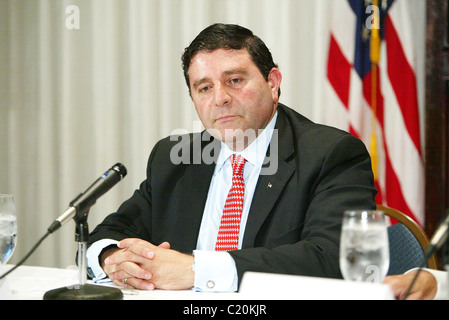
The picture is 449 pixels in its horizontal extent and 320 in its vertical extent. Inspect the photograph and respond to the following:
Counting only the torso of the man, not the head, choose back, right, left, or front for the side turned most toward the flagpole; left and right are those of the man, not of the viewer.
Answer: back

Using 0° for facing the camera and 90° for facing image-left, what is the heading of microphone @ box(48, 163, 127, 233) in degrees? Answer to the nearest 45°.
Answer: approximately 270°

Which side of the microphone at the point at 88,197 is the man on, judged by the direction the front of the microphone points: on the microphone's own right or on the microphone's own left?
on the microphone's own left

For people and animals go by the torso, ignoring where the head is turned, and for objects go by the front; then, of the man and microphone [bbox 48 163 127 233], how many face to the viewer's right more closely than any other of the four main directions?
1

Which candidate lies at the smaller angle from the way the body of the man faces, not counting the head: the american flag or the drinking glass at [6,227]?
the drinking glass

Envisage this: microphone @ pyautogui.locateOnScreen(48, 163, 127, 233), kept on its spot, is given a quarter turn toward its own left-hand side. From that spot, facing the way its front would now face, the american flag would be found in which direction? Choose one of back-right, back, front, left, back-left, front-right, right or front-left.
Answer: front-right

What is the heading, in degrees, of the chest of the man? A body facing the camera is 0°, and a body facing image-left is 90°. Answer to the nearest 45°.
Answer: approximately 45°

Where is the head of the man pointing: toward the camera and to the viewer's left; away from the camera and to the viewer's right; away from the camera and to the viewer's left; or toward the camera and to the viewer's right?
toward the camera and to the viewer's left
